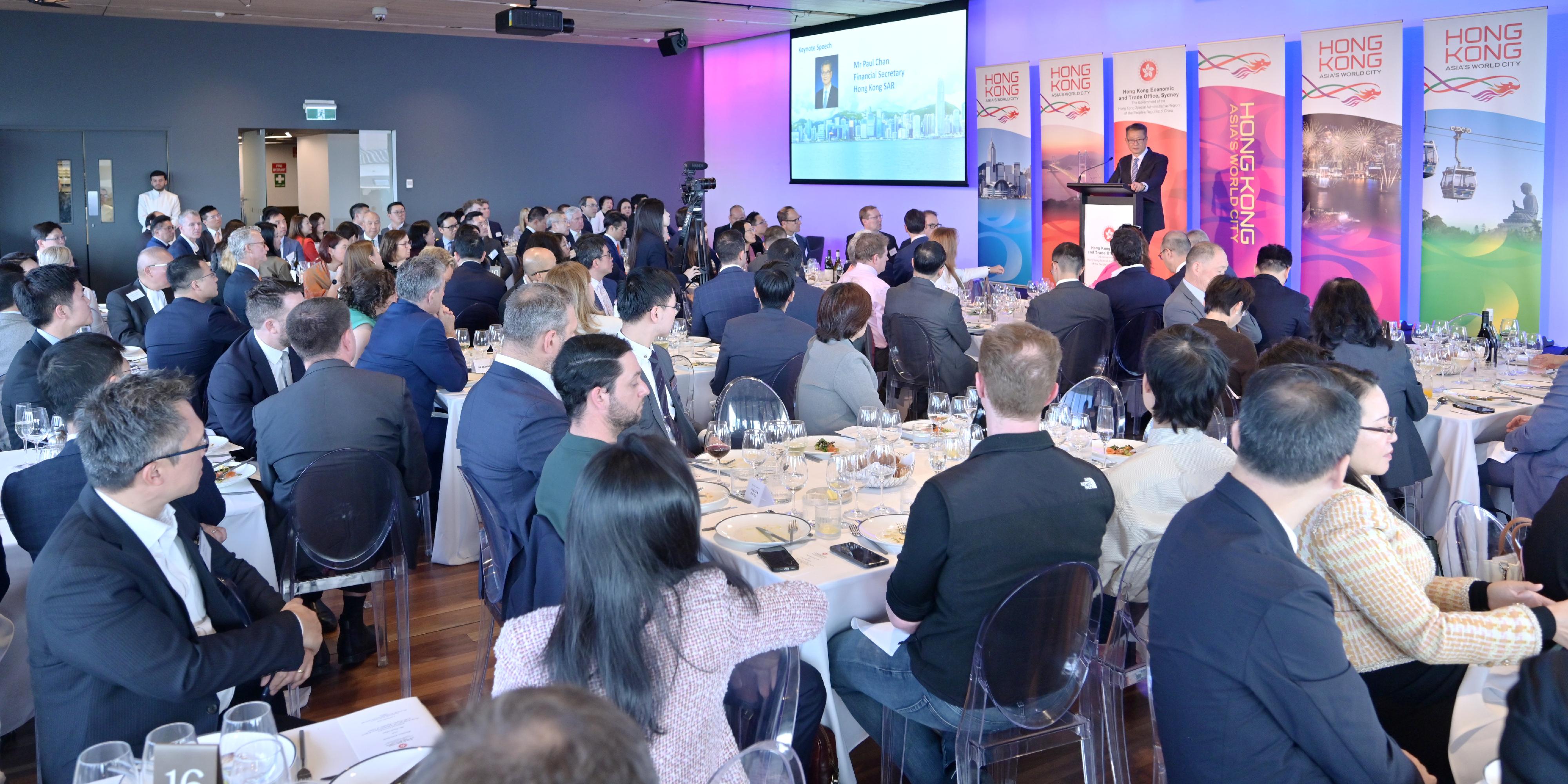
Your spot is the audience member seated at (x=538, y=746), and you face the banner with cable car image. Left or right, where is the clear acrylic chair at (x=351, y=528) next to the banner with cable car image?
left

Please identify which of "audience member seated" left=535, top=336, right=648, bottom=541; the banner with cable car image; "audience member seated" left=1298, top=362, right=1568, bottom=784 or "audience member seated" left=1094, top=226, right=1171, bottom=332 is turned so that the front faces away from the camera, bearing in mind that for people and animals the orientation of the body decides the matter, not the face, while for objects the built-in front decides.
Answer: "audience member seated" left=1094, top=226, right=1171, bottom=332

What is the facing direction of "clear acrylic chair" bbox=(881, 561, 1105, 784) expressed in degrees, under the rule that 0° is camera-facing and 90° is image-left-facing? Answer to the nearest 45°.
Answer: approximately 135°

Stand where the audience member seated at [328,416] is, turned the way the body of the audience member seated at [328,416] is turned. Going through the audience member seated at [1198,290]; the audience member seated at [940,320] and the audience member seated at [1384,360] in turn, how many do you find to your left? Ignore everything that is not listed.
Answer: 0

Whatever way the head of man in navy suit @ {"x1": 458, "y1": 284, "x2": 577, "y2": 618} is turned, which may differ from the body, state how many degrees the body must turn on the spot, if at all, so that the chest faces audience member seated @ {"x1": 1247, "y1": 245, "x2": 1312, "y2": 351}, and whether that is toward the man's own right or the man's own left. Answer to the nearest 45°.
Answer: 0° — they already face them

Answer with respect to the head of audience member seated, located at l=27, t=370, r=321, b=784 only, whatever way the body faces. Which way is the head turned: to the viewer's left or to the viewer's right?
to the viewer's right

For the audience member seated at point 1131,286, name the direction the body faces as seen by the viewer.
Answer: away from the camera

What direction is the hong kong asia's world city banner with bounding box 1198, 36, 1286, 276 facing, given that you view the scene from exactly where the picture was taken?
facing the viewer

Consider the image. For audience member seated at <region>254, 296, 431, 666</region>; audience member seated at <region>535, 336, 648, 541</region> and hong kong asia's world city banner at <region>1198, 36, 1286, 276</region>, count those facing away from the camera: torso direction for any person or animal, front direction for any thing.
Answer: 1

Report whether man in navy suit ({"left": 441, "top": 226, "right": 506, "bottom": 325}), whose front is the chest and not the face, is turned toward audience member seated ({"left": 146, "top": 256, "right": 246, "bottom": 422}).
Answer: no

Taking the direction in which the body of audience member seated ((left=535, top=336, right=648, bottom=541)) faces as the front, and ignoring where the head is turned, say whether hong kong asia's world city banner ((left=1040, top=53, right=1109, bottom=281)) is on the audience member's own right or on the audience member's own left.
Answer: on the audience member's own left

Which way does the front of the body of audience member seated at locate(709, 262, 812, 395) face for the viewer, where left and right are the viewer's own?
facing away from the viewer

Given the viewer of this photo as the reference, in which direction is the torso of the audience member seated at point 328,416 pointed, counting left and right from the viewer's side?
facing away from the viewer

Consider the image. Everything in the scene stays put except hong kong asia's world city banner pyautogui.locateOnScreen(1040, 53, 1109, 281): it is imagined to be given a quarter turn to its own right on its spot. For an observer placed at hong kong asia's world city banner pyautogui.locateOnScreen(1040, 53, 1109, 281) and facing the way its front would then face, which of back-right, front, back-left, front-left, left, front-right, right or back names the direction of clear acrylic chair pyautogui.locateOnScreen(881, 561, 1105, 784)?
left

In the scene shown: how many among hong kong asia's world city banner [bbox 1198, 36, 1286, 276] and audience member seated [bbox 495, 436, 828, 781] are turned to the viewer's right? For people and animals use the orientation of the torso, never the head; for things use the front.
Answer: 0
